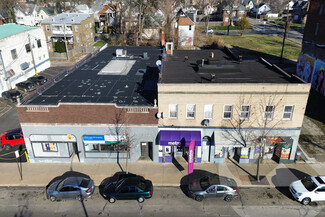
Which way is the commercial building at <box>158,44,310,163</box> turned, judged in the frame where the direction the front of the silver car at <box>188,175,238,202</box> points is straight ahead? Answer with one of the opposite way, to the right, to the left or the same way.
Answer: to the left

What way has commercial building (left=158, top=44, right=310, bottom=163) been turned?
toward the camera

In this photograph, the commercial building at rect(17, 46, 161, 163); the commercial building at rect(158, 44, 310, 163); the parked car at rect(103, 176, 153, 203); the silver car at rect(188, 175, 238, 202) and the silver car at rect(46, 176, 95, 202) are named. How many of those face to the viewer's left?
3

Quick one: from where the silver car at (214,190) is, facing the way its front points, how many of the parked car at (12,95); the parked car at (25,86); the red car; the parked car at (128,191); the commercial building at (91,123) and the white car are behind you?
1

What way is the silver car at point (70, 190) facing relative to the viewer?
to the viewer's left

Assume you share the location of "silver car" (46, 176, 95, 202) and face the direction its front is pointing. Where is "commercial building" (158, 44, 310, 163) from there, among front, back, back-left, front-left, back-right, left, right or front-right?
back

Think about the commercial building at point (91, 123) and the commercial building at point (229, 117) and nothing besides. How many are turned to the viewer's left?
0

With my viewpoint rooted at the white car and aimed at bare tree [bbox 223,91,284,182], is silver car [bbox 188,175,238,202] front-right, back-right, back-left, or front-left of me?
front-left

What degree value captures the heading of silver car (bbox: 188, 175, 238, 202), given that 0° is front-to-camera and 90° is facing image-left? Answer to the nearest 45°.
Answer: approximately 90°

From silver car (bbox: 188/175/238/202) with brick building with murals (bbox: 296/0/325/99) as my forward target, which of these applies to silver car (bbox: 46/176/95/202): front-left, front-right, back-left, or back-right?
back-left

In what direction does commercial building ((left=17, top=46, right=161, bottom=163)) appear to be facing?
toward the camera

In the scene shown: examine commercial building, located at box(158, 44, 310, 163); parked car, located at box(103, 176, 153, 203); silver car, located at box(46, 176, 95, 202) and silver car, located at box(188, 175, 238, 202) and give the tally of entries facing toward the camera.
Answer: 1

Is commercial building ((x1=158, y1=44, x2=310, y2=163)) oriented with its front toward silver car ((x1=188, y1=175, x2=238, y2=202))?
yes

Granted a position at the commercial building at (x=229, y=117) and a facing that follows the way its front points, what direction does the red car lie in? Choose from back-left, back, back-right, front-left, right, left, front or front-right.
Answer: right

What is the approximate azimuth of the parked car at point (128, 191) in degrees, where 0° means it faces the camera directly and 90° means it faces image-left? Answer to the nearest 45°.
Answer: approximately 90°

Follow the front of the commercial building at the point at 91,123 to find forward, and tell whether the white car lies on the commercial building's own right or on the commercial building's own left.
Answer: on the commercial building's own left

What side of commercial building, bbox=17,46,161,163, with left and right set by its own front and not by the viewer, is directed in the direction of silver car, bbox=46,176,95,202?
front
